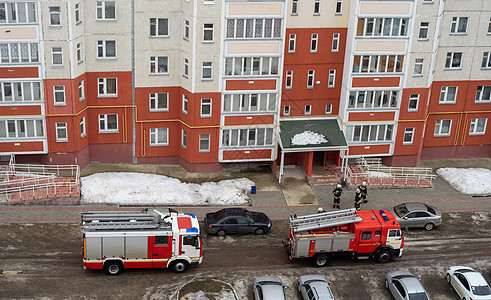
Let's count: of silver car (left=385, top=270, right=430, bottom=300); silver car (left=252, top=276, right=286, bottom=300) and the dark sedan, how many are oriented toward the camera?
0

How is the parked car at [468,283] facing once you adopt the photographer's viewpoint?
facing away from the viewer and to the left of the viewer

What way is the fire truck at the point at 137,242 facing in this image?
to the viewer's right

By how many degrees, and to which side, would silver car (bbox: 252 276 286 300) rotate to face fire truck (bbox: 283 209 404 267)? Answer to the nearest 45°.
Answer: approximately 45° to its right

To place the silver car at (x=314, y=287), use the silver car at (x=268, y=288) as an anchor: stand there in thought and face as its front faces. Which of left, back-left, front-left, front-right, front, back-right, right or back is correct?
right

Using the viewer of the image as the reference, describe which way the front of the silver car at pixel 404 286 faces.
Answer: facing away from the viewer and to the left of the viewer

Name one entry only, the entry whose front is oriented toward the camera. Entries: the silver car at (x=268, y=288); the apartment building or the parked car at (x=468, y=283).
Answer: the apartment building

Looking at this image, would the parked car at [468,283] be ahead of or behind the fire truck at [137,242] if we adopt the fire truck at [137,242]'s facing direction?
ahead

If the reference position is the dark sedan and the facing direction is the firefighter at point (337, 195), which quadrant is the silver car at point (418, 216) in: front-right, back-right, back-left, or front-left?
front-right

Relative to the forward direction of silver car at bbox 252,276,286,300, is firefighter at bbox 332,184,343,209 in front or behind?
in front

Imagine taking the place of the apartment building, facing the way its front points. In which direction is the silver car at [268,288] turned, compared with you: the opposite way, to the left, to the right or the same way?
the opposite way

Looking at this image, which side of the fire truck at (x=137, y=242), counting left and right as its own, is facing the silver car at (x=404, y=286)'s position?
front

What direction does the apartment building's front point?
toward the camera

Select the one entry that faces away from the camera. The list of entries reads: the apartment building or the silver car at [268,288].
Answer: the silver car

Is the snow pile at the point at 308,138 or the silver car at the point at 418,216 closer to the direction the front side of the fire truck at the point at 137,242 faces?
the silver car

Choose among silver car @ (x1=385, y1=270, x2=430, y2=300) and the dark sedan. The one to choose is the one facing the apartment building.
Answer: the silver car

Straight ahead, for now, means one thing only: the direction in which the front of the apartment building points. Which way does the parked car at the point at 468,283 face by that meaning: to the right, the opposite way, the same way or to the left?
the opposite way

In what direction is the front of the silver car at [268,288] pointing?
away from the camera
